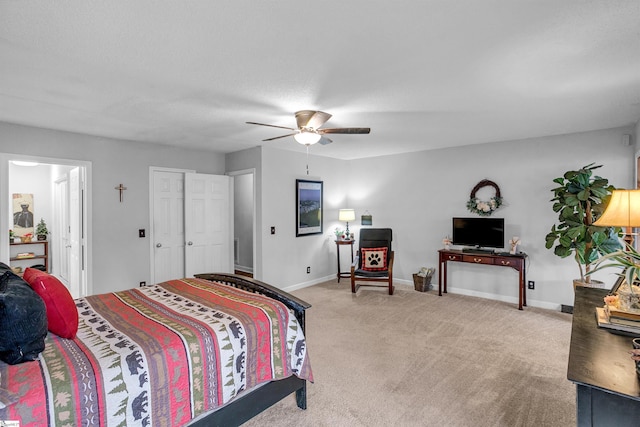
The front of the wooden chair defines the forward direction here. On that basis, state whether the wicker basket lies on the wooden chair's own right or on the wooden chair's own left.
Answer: on the wooden chair's own left

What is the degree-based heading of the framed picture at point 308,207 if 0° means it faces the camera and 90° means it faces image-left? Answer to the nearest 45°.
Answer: approximately 315°

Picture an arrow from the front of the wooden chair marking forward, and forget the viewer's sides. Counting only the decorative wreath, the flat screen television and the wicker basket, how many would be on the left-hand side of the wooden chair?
3

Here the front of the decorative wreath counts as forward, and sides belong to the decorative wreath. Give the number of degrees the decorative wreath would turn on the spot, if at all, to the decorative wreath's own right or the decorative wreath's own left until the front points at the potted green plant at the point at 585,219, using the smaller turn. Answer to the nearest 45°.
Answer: approximately 45° to the decorative wreath's own left

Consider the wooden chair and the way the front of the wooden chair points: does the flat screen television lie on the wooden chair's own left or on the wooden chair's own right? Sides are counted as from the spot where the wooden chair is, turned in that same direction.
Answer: on the wooden chair's own left

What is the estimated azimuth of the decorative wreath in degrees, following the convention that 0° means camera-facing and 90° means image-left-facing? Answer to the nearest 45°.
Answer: approximately 0°

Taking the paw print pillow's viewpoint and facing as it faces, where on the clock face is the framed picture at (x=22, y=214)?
The framed picture is roughly at 3 o'clock from the paw print pillow.

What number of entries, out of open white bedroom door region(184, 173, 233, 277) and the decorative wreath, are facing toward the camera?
2

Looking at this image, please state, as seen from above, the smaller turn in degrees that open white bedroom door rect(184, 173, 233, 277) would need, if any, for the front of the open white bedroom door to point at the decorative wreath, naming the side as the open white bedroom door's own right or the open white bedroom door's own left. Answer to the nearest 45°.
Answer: approximately 45° to the open white bedroom door's own left

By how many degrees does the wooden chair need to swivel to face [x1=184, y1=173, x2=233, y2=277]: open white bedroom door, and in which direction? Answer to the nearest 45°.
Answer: approximately 90° to its right
